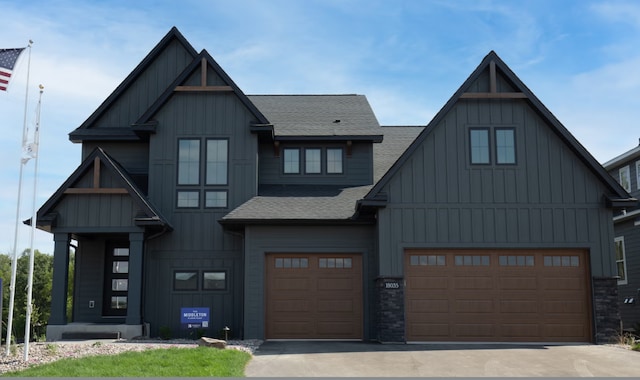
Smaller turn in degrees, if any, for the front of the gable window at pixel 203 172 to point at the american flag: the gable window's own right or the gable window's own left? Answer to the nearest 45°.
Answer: approximately 45° to the gable window's own right

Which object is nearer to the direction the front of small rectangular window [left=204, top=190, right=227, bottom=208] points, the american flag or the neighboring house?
the american flag

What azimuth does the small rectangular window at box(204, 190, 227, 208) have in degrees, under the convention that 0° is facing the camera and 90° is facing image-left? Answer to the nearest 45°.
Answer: approximately 0°

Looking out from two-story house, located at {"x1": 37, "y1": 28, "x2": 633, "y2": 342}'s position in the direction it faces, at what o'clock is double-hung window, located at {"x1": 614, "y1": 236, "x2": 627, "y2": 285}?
The double-hung window is roughly at 8 o'clock from the two-story house.

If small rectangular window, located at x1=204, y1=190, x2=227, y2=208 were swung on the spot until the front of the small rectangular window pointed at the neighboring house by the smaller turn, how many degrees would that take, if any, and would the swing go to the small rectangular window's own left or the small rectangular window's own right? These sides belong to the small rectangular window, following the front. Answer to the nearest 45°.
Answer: approximately 90° to the small rectangular window's own left

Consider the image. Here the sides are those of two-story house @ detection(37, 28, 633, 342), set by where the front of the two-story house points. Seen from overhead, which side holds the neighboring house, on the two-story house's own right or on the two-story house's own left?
on the two-story house's own left

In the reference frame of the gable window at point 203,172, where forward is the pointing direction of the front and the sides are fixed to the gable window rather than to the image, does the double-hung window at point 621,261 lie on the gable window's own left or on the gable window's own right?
on the gable window's own left

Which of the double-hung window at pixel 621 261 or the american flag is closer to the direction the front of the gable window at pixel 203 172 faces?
the american flag

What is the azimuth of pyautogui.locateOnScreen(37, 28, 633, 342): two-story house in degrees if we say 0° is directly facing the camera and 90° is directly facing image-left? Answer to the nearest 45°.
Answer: approximately 0°

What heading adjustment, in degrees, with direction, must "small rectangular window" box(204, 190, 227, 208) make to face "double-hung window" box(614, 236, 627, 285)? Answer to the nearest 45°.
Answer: approximately 90° to its left

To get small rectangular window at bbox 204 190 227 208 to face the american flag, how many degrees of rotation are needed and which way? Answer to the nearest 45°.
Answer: approximately 45° to its right
